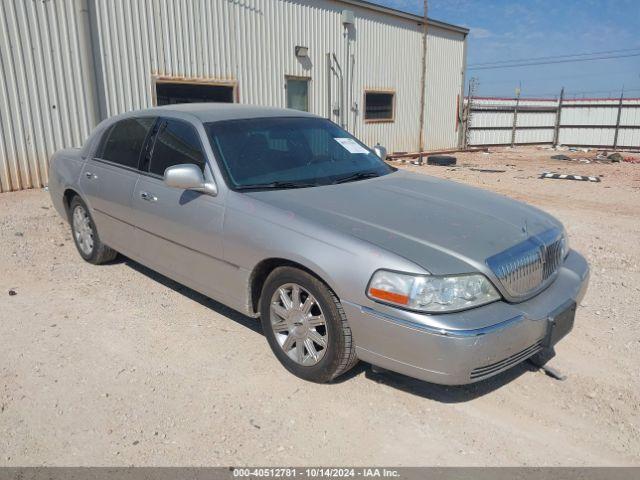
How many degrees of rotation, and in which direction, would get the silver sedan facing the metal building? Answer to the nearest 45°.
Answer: approximately 135° to its left

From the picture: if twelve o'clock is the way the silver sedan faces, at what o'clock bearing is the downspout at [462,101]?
The downspout is roughly at 8 o'clock from the silver sedan.

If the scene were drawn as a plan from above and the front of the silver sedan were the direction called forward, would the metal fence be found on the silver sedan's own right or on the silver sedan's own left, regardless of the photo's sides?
on the silver sedan's own left

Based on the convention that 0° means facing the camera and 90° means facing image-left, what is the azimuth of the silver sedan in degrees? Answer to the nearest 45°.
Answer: approximately 315°

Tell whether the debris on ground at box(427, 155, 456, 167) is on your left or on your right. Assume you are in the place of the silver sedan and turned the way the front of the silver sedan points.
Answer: on your left
